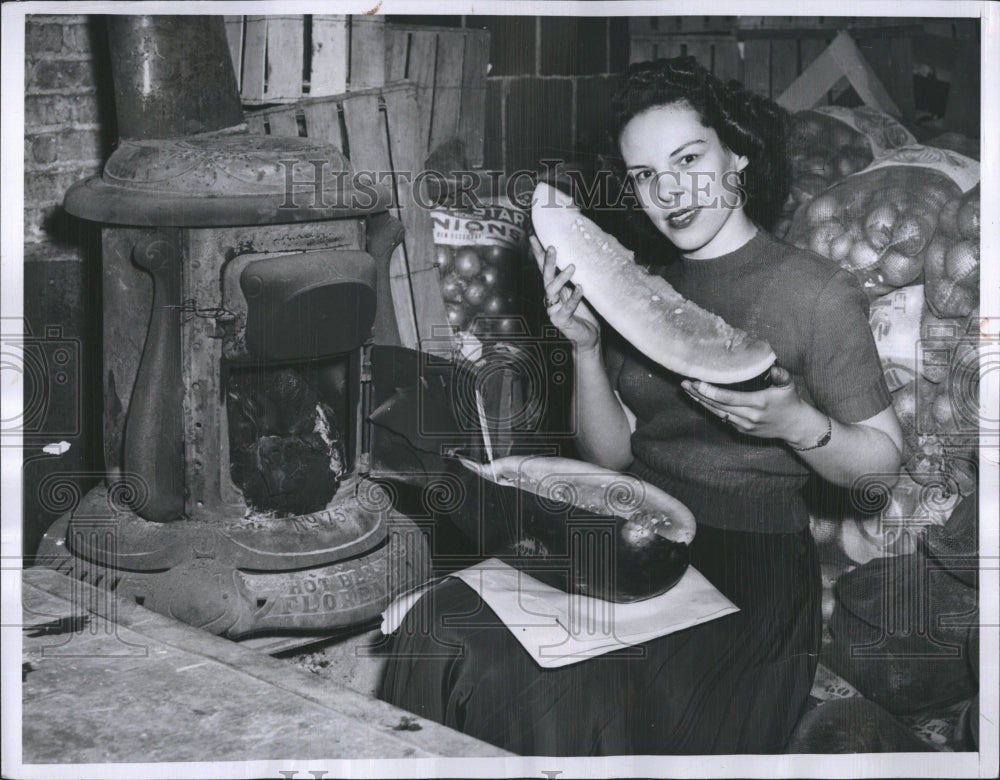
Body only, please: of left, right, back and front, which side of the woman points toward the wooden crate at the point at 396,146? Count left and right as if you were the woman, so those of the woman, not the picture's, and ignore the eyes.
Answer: right
